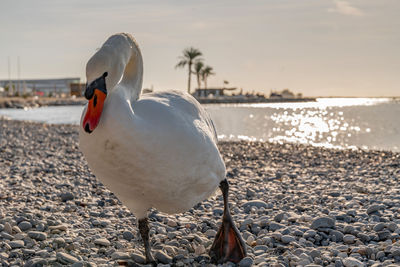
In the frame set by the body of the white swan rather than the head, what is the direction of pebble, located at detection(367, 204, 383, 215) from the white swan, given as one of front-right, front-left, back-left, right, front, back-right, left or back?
back

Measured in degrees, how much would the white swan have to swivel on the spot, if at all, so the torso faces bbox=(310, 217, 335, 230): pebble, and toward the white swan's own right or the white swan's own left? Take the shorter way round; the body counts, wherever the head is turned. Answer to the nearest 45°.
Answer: approximately 180°

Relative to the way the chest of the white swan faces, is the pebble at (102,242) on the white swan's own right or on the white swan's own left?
on the white swan's own right

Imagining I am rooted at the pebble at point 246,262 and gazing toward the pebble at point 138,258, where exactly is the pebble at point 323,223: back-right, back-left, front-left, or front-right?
back-right

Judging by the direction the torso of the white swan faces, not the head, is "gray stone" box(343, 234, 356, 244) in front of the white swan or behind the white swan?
behind

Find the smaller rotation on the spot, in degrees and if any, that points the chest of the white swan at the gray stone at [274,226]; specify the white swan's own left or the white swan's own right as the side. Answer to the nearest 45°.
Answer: approximately 180°

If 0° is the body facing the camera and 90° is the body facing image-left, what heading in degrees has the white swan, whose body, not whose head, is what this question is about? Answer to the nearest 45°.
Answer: approximately 45°

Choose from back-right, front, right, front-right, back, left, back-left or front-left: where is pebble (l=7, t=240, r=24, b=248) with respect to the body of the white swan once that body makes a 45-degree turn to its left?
back-right

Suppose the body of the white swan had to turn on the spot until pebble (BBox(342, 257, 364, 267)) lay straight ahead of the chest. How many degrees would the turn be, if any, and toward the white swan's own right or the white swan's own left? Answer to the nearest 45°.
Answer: approximately 135° to the white swan's own left
